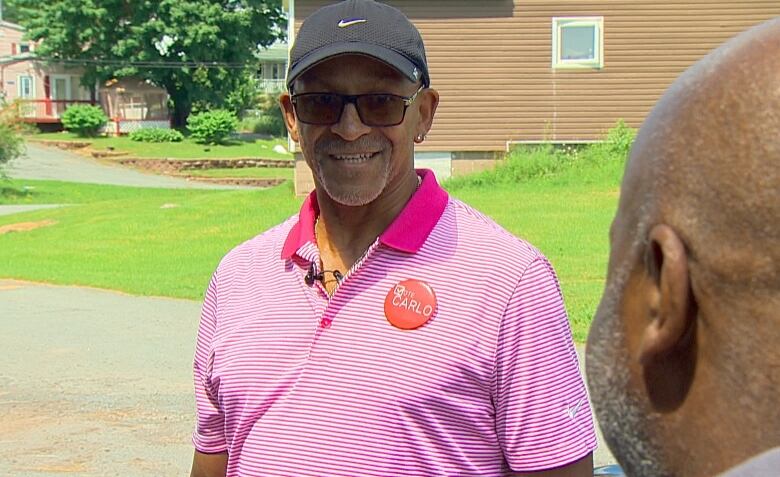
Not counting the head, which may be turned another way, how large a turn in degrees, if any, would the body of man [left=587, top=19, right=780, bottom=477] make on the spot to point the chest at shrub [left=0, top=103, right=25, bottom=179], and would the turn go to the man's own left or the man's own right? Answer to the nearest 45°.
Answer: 0° — they already face it

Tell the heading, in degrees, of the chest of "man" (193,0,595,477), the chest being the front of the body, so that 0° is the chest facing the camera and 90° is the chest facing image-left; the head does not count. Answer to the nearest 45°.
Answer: approximately 45°

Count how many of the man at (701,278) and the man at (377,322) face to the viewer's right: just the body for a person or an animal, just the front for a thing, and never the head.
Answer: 0

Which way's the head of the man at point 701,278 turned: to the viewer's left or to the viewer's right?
to the viewer's left

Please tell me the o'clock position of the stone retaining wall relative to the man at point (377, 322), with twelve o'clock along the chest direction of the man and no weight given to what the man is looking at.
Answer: The stone retaining wall is roughly at 4 o'clock from the man.

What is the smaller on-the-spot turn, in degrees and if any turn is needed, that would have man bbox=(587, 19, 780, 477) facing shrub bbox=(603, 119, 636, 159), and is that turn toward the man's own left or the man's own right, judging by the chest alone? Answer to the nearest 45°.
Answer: approximately 45° to the man's own right

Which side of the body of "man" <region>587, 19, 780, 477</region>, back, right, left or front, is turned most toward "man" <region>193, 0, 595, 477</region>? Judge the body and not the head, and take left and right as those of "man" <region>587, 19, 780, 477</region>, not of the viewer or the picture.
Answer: front

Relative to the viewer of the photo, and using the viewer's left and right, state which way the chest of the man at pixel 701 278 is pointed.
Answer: facing away from the viewer and to the left of the viewer

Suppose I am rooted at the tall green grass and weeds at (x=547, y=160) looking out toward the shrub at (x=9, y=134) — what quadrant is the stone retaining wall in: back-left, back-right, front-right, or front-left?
front-right

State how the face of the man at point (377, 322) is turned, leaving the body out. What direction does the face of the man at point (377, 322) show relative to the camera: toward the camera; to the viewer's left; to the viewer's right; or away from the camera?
toward the camera

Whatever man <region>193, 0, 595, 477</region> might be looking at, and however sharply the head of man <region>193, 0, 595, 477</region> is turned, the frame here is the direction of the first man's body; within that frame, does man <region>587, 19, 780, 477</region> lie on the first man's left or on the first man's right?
on the first man's left

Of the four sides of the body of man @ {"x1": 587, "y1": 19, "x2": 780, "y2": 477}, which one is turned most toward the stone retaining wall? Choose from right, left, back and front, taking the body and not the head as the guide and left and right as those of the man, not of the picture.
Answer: front

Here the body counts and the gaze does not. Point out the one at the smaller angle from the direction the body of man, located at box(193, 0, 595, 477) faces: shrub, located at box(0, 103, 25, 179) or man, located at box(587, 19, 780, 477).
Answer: the man
